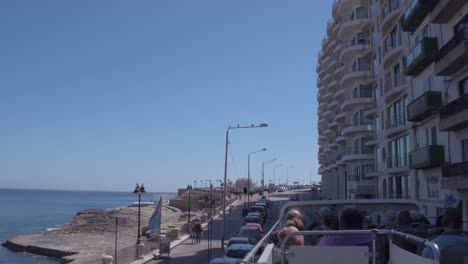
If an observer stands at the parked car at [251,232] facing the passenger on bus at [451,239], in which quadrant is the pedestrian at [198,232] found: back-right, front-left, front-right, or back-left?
back-right

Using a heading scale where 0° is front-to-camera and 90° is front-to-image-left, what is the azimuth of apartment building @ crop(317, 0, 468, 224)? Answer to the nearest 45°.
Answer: approximately 45°

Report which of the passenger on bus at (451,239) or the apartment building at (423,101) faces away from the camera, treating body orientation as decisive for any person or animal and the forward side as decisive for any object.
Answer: the passenger on bus

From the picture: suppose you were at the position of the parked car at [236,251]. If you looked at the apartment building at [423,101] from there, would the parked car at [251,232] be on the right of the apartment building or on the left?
left

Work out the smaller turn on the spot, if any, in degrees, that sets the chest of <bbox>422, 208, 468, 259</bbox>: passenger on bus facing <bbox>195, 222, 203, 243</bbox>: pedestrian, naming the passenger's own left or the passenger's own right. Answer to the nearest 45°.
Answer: approximately 45° to the passenger's own left

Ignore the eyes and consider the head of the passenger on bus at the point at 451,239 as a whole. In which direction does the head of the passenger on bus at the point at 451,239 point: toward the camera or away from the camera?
away from the camera

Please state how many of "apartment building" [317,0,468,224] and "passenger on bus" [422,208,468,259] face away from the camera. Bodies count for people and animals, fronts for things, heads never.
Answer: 1

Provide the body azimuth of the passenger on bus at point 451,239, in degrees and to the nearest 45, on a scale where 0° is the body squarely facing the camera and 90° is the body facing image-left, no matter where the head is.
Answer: approximately 180°
